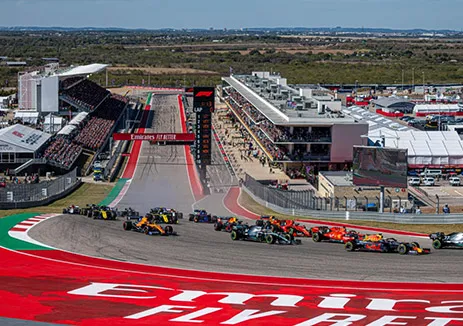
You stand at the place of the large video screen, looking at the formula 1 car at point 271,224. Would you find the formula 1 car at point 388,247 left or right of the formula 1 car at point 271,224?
left

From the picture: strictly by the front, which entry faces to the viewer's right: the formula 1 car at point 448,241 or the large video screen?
the formula 1 car

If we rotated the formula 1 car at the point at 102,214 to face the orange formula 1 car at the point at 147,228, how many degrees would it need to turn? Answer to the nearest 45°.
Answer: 0° — it already faces it

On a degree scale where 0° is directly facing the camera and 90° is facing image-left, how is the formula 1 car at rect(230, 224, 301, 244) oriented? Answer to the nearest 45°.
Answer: approximately 315°

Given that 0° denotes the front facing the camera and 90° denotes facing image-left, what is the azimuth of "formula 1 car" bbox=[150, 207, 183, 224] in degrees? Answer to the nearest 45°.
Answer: approximately 315°

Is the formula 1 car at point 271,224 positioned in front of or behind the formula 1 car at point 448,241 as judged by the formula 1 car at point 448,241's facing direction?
behind

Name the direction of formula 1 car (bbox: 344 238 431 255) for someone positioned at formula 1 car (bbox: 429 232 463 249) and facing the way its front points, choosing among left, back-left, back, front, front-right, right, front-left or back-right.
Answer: back-right

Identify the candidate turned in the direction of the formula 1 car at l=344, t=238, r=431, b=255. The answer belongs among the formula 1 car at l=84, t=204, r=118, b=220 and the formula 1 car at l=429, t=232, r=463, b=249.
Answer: the formula 1 car at l=84, t=204, r=118, b=220

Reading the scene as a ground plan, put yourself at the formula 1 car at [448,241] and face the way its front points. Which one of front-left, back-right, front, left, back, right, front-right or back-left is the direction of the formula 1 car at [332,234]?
back

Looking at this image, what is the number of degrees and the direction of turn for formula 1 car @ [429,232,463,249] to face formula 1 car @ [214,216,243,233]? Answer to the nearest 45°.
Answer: approximately 180°

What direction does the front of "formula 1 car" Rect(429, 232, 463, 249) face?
to the viewer's right

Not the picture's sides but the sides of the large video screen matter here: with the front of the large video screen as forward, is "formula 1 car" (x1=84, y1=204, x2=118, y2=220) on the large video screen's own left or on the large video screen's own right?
on the large video screen's own right

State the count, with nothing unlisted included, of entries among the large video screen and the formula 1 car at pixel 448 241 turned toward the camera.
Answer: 1
